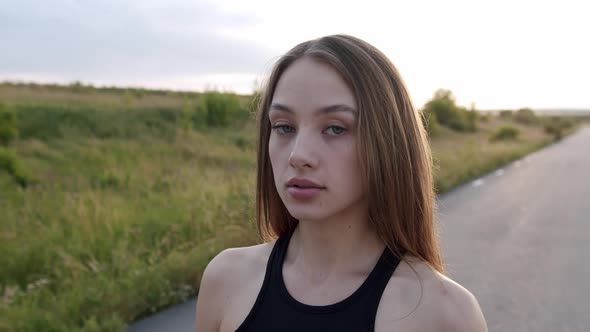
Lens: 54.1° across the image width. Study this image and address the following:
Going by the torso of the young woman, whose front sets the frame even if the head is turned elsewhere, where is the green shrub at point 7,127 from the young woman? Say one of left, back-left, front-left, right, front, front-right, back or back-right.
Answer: right

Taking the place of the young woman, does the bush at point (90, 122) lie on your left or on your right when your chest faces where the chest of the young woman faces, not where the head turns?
on your right

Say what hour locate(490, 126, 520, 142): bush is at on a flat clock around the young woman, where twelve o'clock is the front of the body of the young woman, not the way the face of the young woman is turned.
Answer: The bush is roughly at 5 o'clock from the young woman.

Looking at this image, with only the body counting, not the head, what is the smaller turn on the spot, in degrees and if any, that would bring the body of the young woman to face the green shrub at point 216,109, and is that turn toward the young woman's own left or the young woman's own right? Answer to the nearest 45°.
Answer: approximately 135° to the young woman's own right

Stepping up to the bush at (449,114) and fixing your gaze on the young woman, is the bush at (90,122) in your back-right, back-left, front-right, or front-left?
front-right

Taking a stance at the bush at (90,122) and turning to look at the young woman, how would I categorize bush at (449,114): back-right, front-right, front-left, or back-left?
back-left

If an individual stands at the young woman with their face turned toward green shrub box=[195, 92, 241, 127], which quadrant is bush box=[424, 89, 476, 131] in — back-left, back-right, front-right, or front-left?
front-right

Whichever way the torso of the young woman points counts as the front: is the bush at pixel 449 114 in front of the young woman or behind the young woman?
behind

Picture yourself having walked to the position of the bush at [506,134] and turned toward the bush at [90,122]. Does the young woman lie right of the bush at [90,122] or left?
left

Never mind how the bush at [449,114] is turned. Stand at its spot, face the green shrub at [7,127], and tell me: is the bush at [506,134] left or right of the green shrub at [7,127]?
left

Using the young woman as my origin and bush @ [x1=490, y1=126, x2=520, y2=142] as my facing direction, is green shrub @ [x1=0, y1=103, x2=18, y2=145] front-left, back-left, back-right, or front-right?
front-left

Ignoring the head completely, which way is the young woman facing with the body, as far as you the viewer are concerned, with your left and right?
facing the viewer and to the left of the viewer
